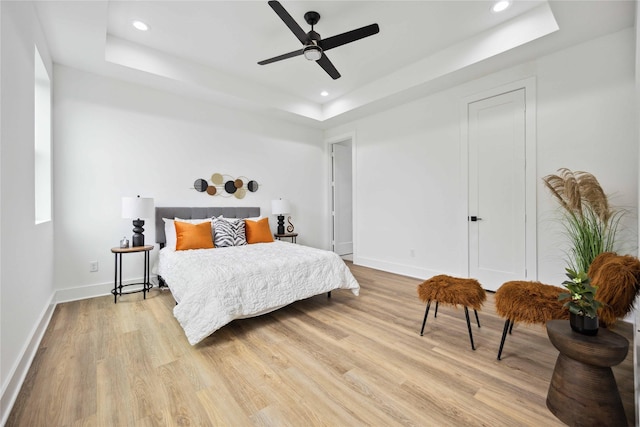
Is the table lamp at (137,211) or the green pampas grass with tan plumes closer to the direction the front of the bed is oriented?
the green pampas grass with tan plumes

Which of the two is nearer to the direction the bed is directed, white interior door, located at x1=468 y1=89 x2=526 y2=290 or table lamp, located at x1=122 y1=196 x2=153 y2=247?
the white interior door

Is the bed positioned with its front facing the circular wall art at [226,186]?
no

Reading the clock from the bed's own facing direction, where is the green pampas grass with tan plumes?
The green pampas grass with tan plumes is roughly at 11 o'clock from the bed.

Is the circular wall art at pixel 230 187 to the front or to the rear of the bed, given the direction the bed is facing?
to the rear

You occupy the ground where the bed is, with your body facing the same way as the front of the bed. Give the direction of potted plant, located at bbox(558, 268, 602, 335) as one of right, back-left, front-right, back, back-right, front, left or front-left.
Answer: front

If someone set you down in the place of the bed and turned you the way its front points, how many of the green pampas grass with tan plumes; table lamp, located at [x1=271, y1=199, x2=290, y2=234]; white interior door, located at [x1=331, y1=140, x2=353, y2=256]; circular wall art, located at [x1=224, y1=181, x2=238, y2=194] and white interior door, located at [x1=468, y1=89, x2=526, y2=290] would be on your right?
0

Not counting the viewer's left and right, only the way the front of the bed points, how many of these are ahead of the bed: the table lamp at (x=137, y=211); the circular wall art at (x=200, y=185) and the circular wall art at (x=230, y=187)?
0

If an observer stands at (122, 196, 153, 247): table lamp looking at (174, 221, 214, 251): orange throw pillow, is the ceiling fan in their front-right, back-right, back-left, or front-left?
front-right

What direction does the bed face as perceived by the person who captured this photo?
facing the viewer and to the right of the viewer

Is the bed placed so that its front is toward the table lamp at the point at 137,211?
no

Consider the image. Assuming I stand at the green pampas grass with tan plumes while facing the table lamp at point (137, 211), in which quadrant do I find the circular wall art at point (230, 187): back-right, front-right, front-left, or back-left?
front-right

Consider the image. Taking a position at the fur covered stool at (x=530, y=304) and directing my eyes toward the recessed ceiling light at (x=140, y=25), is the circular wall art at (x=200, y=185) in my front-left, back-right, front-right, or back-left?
front-right
